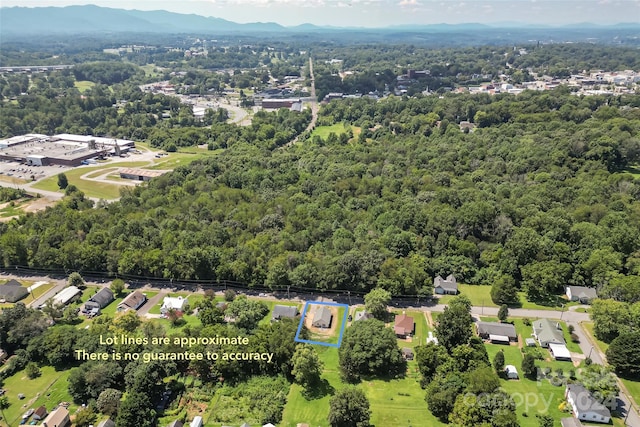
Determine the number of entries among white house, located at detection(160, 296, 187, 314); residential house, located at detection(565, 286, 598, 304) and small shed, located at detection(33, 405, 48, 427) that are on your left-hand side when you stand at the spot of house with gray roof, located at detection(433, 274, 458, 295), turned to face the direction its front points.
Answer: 1

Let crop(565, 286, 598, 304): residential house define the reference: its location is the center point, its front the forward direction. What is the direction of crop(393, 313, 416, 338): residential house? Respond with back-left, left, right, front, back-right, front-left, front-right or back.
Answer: front-right

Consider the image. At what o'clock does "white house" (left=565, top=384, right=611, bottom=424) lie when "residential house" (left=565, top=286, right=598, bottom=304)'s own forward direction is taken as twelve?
The white house is roughly at 12 o'clock from the residential house.

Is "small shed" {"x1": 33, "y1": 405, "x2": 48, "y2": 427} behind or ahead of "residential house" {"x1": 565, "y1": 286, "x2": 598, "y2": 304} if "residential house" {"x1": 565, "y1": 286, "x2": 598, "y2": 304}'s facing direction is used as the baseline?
ahead

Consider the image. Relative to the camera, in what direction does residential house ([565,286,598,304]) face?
facing the viewer

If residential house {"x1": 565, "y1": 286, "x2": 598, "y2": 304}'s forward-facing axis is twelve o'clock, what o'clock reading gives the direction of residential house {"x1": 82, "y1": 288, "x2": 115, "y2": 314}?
residential house {"x1": 82, "y1": 288, "x2": 115, "y2": 314} is roughly at 2 o'clock from residential house {"x1": 565, "y1": 286, "x2": 598, "y2": 304}.

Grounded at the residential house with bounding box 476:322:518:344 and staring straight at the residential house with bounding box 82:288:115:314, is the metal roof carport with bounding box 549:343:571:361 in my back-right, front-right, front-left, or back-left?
back-left

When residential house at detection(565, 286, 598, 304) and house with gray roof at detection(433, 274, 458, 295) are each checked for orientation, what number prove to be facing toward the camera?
2

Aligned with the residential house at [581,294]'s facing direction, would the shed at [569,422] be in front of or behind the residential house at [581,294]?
in front

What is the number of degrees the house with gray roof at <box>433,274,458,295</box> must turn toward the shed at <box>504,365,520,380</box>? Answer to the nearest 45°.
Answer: approximately 45° to its left

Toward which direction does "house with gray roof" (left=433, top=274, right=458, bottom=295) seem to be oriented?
toward the camera

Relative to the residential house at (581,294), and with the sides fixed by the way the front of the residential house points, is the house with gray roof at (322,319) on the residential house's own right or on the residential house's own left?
on the residential house's own right

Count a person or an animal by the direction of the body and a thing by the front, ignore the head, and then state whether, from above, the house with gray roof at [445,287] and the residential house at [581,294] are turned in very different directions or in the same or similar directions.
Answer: same or similar directions

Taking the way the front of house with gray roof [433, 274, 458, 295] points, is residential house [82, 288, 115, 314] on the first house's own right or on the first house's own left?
on the first house's own right
